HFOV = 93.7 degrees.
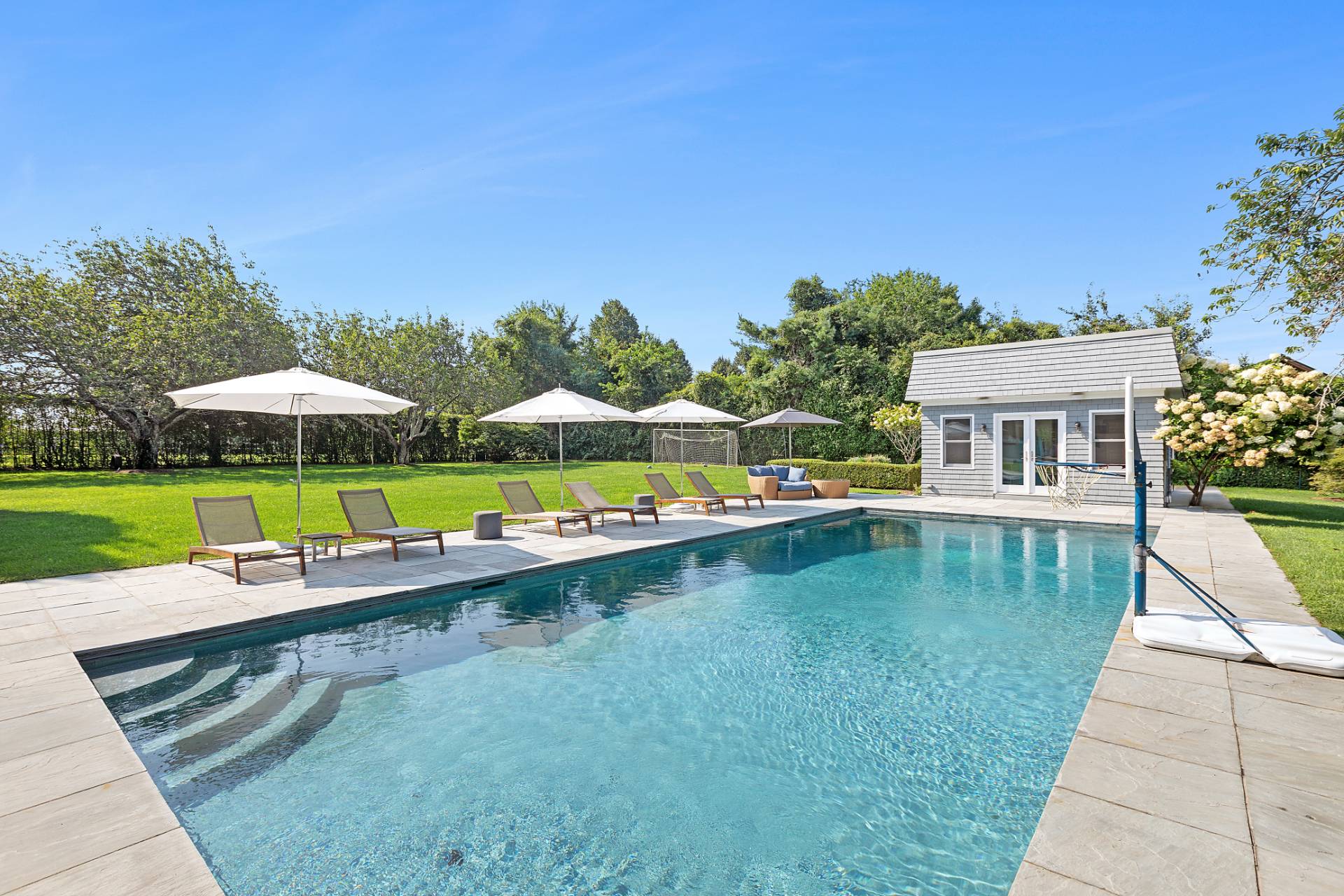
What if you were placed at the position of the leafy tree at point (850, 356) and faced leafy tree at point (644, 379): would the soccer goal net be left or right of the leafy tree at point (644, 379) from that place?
left

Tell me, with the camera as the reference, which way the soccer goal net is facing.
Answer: facing the viewer

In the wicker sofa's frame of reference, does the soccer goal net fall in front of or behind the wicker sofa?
behind

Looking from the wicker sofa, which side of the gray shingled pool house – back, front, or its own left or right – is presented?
right

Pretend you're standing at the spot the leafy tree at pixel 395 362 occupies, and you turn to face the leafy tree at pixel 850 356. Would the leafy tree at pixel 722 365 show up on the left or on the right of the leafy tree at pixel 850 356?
left

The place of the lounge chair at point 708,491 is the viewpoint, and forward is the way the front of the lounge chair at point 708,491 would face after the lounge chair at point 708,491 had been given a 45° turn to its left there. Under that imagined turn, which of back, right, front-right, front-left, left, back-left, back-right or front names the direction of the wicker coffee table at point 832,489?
front-left

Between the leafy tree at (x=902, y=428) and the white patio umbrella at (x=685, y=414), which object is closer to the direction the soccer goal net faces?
the white patio umbrella

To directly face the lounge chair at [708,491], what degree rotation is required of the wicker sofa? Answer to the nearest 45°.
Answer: approximately 90° to its right

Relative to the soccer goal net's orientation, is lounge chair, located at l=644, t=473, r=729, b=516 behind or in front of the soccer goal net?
in front

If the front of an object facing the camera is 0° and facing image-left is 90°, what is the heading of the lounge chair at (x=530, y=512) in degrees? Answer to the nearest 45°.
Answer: approximately 315°

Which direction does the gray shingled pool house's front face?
toward the camera

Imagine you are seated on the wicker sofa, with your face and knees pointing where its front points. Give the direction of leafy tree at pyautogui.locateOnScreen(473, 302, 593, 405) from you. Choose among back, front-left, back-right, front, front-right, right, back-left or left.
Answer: back

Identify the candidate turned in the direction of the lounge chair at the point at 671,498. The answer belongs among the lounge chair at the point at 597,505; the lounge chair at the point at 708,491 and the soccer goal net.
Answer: the soccer goal net

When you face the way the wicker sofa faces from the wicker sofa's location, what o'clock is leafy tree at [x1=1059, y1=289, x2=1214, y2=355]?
The leafy tree is roughly at 9 o'clock from the wicker sofa.

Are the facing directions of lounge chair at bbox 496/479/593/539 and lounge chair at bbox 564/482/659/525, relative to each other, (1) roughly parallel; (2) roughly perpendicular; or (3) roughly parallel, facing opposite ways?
roughly parallel

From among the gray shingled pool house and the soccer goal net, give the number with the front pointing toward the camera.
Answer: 2

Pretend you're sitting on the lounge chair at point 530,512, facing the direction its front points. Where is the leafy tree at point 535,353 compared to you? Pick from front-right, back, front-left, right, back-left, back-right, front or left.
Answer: back-left

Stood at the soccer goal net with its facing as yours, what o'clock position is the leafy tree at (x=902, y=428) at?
The leafy tree is roughly at 10 o'clock from the soccer goal net.

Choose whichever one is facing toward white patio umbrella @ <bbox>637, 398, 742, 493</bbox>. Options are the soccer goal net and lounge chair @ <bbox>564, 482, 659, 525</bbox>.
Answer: the soccer goal net

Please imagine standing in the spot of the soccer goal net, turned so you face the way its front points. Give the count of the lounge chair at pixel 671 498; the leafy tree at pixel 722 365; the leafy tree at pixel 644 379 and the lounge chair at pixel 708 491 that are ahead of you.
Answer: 2

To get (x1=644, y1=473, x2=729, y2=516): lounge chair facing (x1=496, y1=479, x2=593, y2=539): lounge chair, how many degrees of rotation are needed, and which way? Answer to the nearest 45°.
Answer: approximately 90° to its right
